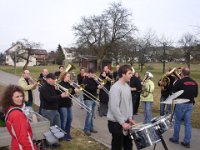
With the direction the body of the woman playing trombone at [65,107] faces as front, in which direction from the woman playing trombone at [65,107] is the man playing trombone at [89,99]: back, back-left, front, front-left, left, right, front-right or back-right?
left

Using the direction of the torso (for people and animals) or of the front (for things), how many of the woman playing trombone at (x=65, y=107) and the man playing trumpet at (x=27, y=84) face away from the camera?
0

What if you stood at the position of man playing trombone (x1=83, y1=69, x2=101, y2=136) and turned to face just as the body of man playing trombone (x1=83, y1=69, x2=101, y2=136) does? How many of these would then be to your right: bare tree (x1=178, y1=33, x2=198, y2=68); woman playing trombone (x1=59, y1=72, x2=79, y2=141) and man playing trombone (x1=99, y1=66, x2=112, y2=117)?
1
